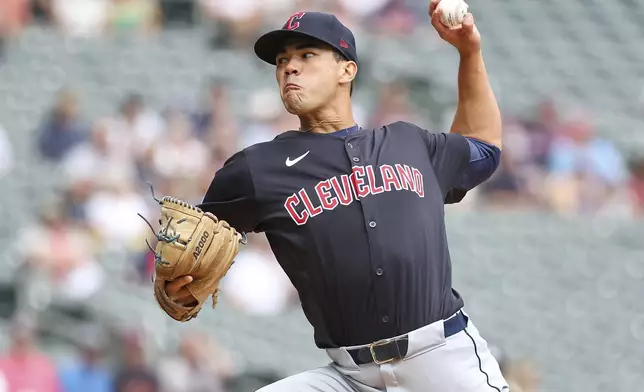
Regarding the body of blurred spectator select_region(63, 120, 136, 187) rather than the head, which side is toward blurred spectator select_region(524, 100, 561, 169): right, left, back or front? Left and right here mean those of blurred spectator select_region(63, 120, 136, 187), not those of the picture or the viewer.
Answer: left

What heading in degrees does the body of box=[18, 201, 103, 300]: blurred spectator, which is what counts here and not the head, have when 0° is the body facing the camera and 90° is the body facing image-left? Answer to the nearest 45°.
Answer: approximately 0°

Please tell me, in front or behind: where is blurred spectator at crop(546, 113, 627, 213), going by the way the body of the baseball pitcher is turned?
behind
